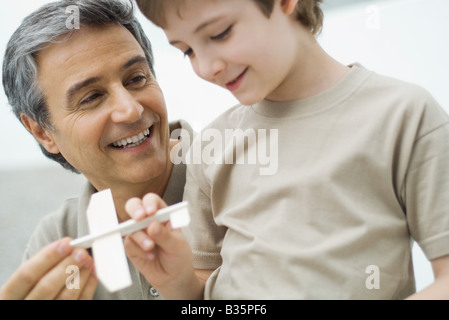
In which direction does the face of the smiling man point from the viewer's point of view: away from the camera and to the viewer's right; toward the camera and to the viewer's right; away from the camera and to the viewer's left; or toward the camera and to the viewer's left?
toward the camera and to the viewer's right

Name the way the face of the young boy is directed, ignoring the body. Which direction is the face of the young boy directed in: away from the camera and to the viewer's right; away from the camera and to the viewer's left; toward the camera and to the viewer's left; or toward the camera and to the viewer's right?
toward the camera and to the viewer's left
